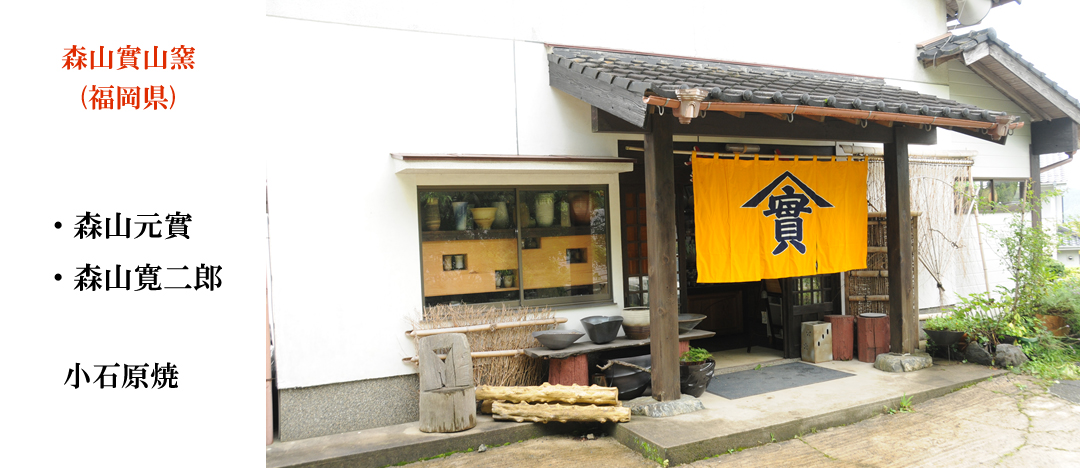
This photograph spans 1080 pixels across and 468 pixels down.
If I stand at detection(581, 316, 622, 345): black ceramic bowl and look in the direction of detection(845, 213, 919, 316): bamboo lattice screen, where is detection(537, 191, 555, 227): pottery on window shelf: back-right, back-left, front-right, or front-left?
back-left

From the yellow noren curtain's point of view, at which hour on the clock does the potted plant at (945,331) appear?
The potted plant is roughly at 9 o'clock from the yellow noren curtain.

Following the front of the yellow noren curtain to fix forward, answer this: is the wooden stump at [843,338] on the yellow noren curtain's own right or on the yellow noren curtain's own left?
on the yellow noren curtain's own left

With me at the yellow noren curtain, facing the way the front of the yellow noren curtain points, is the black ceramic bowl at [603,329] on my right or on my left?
on my right

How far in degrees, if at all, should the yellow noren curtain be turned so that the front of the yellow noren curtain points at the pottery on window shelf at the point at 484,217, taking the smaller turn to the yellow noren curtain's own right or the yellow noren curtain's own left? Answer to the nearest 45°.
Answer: approximately 90° to the yellow noren curtain's own right

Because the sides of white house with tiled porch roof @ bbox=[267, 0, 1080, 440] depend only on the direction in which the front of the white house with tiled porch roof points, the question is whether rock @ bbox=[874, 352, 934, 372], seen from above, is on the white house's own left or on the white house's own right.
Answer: on the white house's own left

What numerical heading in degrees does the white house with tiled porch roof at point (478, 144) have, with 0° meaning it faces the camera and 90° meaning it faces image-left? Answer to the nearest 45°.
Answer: approximately 315°

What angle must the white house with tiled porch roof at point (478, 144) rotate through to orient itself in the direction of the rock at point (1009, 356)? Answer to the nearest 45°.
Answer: approximately 90° to its left

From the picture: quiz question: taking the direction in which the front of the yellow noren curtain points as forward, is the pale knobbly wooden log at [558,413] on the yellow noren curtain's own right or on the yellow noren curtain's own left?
on the yellow noren curtain's own right

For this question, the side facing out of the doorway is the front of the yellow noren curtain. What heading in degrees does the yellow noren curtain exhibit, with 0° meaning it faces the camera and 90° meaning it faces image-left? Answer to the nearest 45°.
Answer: approximately 315°
